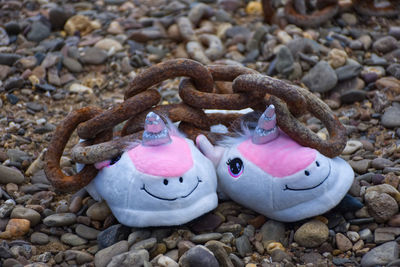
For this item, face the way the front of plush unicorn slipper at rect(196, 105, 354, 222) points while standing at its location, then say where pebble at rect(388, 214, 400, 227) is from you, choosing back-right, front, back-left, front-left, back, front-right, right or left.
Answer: front-left

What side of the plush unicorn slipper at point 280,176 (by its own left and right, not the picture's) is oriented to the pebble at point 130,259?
right

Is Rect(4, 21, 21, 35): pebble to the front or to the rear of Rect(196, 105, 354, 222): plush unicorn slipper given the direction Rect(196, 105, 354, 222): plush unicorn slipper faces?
to the rear

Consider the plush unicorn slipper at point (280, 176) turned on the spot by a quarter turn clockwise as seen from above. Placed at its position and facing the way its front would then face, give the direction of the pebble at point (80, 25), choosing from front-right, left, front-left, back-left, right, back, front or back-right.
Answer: right

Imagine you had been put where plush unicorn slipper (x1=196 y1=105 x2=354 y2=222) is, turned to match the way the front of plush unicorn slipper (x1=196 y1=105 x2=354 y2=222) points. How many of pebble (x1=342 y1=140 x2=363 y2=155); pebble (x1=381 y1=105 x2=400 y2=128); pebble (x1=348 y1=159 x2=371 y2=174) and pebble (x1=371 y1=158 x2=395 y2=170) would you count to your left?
4

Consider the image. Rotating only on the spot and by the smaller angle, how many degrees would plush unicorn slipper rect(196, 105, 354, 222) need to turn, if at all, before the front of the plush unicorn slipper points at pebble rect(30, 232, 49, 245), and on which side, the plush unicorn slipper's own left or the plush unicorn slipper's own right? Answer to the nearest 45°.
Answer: approximately 135° to the plush unicorn slipper's own right

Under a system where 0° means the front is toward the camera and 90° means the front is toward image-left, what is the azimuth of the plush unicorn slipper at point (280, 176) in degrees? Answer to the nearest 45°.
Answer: approximately 315°

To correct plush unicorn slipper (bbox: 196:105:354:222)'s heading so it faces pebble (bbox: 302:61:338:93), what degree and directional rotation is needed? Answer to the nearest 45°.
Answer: approximately 135° to its left

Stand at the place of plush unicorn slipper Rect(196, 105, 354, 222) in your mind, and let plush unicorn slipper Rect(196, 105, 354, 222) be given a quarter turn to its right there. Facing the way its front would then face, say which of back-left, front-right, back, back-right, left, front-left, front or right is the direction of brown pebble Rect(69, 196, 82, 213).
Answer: front-right

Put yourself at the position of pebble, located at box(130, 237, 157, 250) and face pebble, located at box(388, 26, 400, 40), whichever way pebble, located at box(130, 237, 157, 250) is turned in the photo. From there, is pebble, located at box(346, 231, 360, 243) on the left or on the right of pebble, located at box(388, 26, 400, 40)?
right

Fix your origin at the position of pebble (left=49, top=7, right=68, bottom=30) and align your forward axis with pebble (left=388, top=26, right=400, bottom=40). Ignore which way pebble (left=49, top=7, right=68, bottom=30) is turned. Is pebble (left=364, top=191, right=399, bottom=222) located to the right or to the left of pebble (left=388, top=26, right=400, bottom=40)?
right

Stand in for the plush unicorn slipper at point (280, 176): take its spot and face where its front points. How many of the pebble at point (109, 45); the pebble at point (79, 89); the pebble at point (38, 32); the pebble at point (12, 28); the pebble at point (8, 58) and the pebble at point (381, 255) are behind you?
5

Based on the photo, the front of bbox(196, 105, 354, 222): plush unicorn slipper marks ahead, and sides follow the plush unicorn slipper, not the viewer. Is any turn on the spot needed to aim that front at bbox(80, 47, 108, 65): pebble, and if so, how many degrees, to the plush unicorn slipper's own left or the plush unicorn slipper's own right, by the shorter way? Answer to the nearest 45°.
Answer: approximately 180°

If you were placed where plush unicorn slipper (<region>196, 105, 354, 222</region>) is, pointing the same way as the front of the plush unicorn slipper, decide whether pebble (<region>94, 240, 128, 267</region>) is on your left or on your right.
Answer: on your right
